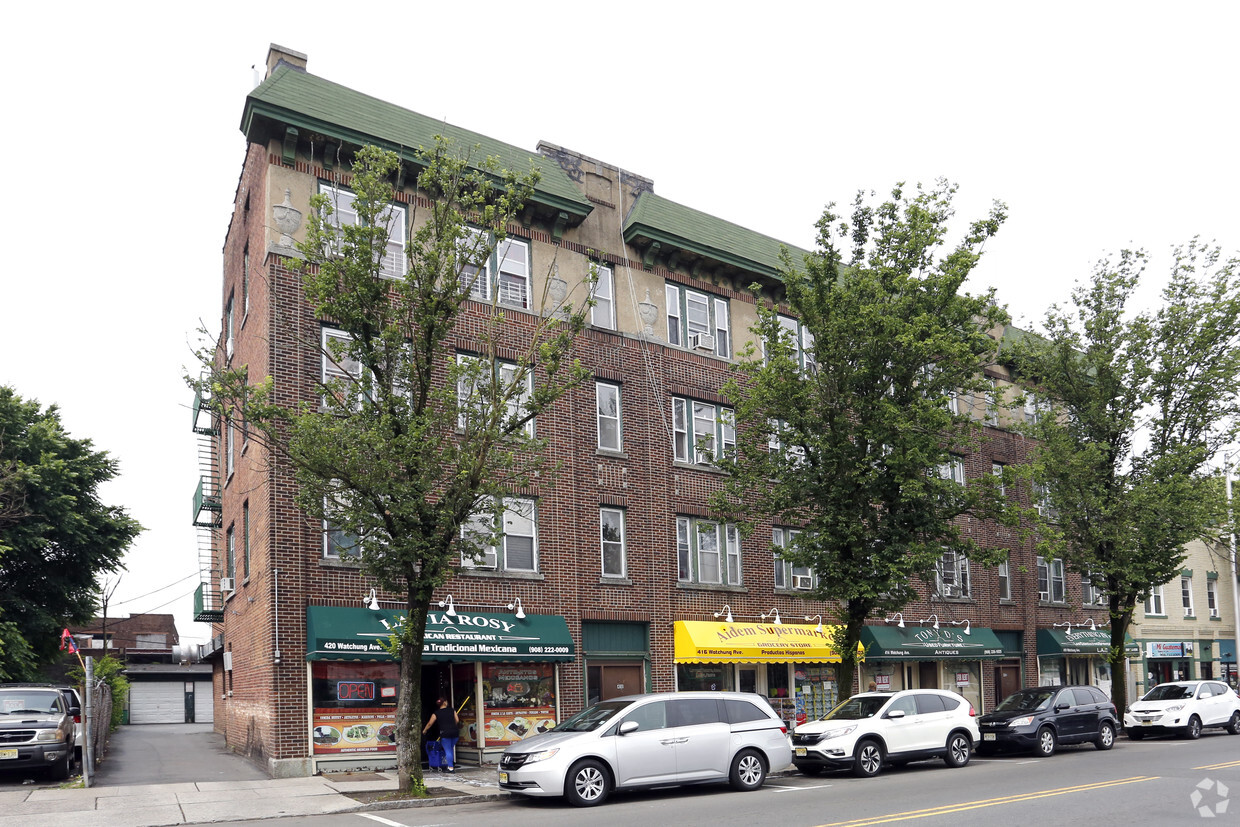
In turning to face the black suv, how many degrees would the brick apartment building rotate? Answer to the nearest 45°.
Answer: approximately 45° to its left

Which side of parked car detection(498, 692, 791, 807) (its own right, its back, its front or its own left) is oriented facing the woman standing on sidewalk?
right

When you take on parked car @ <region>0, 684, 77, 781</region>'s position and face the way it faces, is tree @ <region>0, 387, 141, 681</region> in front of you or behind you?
behind

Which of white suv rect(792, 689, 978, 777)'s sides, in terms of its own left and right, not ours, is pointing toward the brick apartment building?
right

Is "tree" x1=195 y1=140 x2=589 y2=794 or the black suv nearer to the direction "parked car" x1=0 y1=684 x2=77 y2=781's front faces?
the tree

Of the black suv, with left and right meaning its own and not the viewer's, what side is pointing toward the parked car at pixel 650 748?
front

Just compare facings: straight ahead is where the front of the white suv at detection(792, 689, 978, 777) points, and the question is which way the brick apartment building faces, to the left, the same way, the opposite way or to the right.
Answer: to the left

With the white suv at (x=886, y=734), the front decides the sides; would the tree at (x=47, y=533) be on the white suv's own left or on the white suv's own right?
on the white suv's own right

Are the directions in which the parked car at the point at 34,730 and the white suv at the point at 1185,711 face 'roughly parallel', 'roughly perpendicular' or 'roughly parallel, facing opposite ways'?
roughly perpendicular

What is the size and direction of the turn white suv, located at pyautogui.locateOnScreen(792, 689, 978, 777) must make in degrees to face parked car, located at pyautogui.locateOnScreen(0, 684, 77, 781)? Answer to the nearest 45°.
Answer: approximately 45° to its right

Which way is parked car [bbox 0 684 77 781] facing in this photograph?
toward the camera

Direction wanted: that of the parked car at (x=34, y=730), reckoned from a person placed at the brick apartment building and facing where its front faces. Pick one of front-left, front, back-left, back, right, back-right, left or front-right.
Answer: right

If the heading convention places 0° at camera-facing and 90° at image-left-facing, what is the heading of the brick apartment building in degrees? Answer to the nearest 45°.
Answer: approximately 315°

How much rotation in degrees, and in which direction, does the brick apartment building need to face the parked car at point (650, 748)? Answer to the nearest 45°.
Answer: approximately 45° to its right
